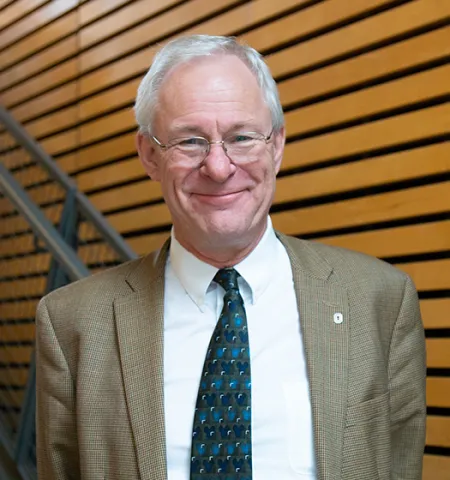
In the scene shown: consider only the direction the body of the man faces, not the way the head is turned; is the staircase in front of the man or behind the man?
behind

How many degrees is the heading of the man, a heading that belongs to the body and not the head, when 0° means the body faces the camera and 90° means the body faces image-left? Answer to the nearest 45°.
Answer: approximately 0°
